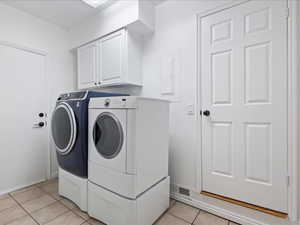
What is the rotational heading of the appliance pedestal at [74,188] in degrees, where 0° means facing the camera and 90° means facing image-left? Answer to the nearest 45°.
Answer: approximately 45°

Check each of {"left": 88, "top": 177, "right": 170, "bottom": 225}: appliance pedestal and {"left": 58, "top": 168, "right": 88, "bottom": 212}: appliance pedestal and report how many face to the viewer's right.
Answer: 0

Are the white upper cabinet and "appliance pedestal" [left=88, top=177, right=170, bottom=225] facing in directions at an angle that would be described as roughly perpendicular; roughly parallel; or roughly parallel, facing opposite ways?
roughly parallel

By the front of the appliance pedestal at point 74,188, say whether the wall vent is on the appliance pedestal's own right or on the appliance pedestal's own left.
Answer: on the appliance pedestal's own left

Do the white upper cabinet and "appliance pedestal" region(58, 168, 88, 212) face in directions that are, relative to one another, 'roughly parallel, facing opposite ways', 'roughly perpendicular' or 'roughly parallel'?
roughly parallel

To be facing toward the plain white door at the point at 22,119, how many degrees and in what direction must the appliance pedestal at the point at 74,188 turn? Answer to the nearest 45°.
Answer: approximately 90° to its right

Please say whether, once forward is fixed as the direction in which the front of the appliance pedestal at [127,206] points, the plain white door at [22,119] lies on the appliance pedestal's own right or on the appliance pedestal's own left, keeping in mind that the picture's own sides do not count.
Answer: on the appliance pedestal's own right

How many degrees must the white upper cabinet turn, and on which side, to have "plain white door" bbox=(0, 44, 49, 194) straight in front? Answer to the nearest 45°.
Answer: approximately 45° to its right

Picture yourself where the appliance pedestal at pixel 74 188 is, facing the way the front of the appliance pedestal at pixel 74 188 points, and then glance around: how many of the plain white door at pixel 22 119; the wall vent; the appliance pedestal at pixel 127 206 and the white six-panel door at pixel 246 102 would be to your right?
1

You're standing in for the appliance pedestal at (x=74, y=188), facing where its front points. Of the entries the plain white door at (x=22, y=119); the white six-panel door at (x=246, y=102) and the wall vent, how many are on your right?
1

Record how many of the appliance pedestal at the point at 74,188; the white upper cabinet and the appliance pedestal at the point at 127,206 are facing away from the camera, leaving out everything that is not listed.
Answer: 0

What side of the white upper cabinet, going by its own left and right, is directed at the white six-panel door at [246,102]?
left

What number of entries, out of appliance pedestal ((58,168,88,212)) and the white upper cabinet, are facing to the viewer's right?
0
